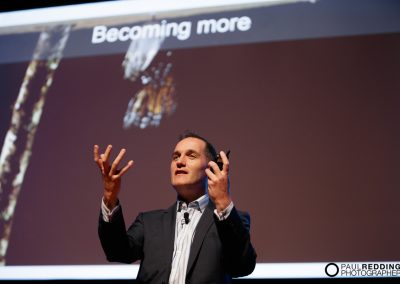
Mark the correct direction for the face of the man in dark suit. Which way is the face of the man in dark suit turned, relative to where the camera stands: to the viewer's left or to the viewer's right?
to the viewer's left

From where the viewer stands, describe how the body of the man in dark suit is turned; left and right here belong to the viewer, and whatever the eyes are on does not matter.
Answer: facing the viewer and to the left of the viewer
